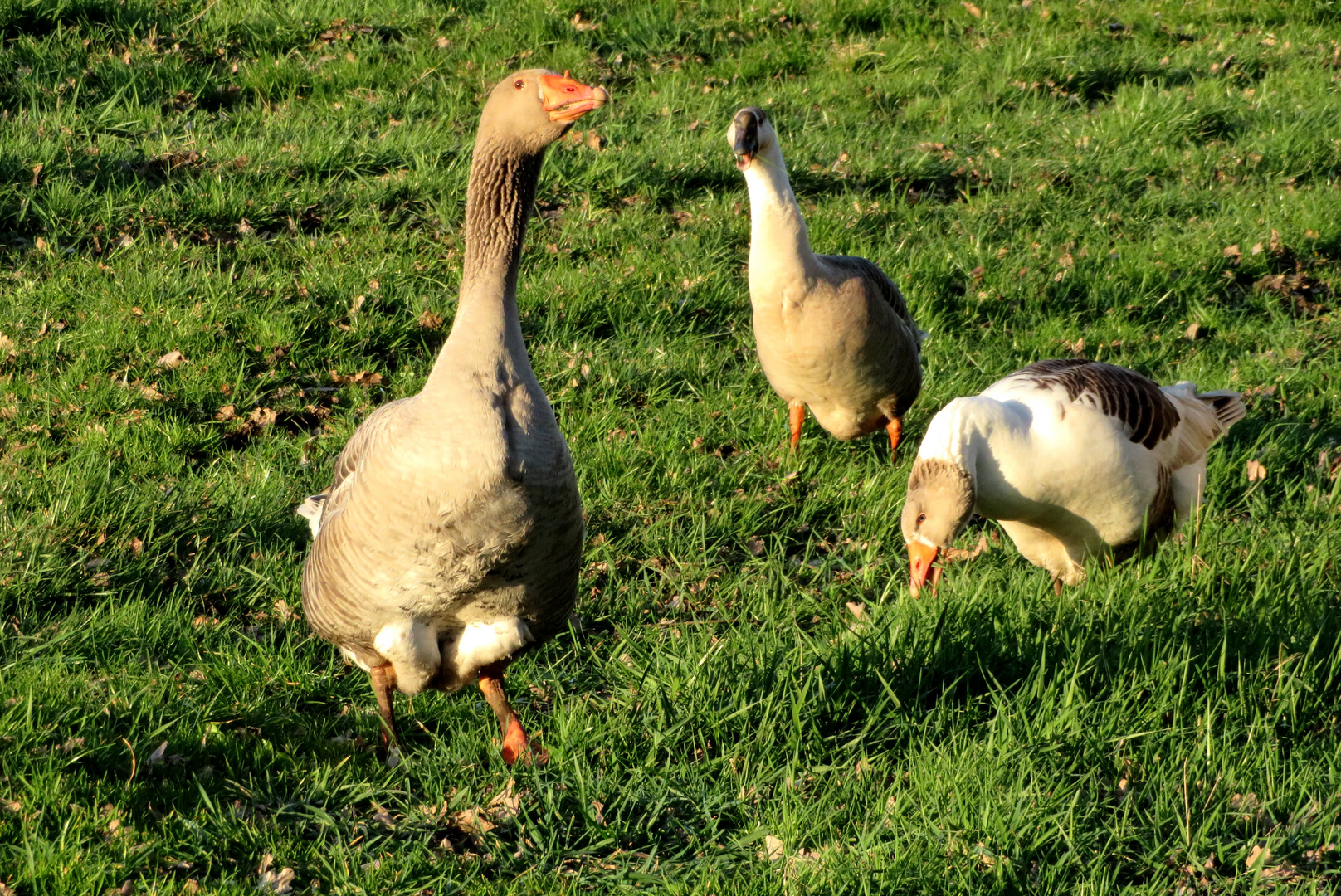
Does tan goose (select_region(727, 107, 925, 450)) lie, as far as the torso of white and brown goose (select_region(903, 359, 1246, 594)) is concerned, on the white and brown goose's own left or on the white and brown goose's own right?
on the white and brown goose's own right

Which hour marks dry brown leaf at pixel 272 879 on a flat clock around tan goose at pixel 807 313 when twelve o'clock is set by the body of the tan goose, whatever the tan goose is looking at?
The dry brown leaf is roughly at 11 o'clock from the tan goose.

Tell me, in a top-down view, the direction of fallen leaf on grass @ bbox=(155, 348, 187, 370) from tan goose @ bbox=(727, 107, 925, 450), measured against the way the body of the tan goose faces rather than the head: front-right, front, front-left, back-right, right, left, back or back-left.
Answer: front-right

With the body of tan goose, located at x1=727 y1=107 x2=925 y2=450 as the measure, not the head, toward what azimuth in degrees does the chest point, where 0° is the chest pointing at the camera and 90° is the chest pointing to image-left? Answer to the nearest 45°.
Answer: approximately 45°

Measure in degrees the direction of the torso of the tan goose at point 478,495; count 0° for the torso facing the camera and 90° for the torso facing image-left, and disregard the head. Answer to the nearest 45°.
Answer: approximately 315°

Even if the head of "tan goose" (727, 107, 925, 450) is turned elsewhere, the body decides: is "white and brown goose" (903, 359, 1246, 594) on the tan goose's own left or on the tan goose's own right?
on the tan goose's own left

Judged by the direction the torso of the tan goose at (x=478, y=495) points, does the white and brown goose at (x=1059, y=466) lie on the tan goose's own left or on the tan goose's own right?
on the tan goose's own left

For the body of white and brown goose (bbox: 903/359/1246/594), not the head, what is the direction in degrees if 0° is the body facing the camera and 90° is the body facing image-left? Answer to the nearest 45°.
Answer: approximately 45°

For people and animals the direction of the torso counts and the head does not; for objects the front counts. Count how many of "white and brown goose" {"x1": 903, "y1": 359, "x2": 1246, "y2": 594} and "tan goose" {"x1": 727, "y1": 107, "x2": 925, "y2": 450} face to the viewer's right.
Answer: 0
